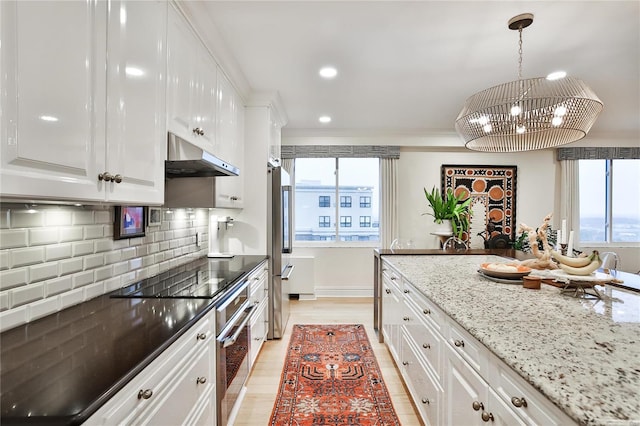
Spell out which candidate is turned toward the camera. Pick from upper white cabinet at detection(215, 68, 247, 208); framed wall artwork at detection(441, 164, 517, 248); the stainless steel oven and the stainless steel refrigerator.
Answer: the framed wall artwork

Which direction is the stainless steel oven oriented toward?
to the viewer's right

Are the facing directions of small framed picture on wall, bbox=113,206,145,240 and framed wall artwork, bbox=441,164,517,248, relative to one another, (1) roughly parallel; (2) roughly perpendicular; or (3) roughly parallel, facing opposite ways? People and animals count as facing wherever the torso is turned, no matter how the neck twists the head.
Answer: roughly perpendicular

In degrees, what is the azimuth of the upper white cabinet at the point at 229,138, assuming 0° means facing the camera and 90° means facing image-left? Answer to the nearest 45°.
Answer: approximately 270°

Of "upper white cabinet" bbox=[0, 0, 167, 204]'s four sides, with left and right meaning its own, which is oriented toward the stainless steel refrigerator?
left

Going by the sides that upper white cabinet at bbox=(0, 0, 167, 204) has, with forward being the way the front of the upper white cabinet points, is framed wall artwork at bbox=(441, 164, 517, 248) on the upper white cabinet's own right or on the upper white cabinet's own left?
on the upper white cabinet's own left

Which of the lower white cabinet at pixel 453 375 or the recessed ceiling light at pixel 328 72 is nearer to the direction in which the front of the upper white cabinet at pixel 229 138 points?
the recessed ceiling light
